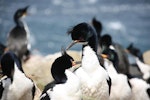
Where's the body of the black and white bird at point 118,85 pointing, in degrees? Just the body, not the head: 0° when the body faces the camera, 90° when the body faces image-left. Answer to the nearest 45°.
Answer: approximately 45°

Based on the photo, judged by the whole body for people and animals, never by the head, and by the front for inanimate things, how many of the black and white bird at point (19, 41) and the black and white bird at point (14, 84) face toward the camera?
1

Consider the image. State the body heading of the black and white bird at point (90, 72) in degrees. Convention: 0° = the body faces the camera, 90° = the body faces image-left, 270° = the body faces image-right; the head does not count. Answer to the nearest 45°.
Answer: approximately 45°
